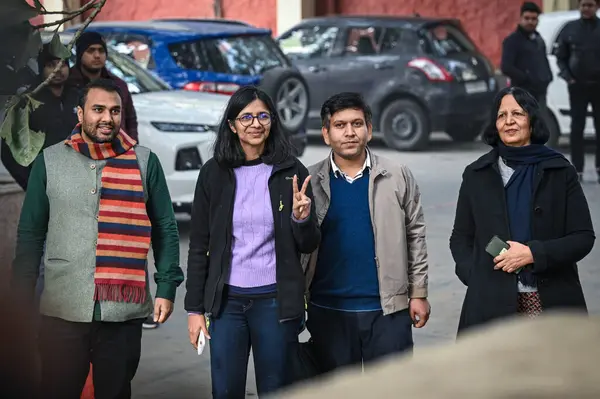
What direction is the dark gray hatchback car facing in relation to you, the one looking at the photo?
facing away from the viewer and to the left of the viewer

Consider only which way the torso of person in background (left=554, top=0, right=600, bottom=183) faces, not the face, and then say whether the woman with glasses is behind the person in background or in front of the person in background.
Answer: in front

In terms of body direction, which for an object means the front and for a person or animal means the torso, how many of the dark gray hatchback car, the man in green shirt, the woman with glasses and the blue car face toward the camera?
2

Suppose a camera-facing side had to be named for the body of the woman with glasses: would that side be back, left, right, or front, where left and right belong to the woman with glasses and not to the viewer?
front

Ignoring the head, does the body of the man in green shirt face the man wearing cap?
no

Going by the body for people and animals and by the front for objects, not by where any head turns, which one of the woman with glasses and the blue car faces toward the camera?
the woman with glasses

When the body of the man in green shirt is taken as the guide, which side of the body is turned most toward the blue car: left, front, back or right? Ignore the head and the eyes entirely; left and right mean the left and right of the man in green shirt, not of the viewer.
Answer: back

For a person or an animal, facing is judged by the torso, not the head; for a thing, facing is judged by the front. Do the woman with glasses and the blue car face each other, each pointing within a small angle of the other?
no

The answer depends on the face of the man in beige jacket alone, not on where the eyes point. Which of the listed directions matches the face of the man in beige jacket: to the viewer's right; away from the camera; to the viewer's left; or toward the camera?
toward the camera

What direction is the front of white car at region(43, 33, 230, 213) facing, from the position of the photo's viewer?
facing the viewer and to the right of the viewer

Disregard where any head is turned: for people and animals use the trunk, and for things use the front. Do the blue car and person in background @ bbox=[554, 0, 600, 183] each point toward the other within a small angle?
no

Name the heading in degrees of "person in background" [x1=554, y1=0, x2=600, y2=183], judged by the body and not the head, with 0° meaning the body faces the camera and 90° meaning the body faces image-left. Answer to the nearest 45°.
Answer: approximately 0°

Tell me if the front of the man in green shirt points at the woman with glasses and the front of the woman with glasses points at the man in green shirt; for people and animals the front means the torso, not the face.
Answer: no

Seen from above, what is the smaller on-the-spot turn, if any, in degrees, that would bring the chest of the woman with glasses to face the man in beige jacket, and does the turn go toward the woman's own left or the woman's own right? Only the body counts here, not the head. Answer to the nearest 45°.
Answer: approximately 90° to the woman's own left

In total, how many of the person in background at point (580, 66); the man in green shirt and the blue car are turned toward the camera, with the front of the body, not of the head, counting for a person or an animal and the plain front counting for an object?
2

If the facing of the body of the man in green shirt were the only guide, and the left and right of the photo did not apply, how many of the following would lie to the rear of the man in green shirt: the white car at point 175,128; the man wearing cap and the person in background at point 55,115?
3

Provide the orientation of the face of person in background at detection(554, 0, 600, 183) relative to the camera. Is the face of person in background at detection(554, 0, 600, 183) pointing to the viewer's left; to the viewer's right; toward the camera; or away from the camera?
toward the camera

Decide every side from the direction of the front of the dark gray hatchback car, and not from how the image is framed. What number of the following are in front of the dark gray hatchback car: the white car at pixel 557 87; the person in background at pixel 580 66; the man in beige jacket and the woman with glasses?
0

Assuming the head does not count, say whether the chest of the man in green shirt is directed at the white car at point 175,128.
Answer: no
